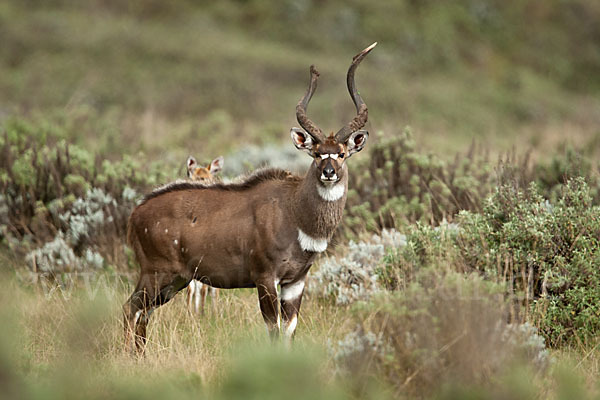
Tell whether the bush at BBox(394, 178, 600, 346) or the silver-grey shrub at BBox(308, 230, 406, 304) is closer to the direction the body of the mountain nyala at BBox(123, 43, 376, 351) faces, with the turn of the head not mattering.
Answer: the bush

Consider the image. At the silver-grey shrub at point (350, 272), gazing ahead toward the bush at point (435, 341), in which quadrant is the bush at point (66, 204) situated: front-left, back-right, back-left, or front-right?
back-right

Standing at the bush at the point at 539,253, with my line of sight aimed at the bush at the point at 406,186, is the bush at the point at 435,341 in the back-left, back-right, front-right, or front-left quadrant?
back-left

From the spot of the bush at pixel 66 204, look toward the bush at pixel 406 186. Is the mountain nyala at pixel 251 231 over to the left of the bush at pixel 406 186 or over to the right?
right

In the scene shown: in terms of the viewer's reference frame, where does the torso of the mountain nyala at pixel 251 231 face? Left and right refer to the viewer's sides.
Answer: facing to the right of the viewer

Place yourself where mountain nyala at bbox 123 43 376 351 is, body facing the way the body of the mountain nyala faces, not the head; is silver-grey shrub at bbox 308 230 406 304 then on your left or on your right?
on your left

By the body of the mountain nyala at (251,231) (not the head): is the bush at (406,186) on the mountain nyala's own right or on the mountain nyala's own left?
on the mountain nyala's own left

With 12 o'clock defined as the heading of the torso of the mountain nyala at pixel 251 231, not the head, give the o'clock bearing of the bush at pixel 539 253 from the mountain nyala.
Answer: The bush is roughly at 12 o'clock from the mountain nyala.

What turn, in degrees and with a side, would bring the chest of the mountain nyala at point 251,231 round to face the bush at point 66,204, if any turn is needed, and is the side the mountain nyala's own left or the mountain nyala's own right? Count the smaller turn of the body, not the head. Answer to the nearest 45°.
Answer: approximately 135° to the mountain nyala's own left

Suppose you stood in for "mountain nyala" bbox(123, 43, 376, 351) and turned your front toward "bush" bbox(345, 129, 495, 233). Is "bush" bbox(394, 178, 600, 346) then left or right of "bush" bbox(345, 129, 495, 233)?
right
